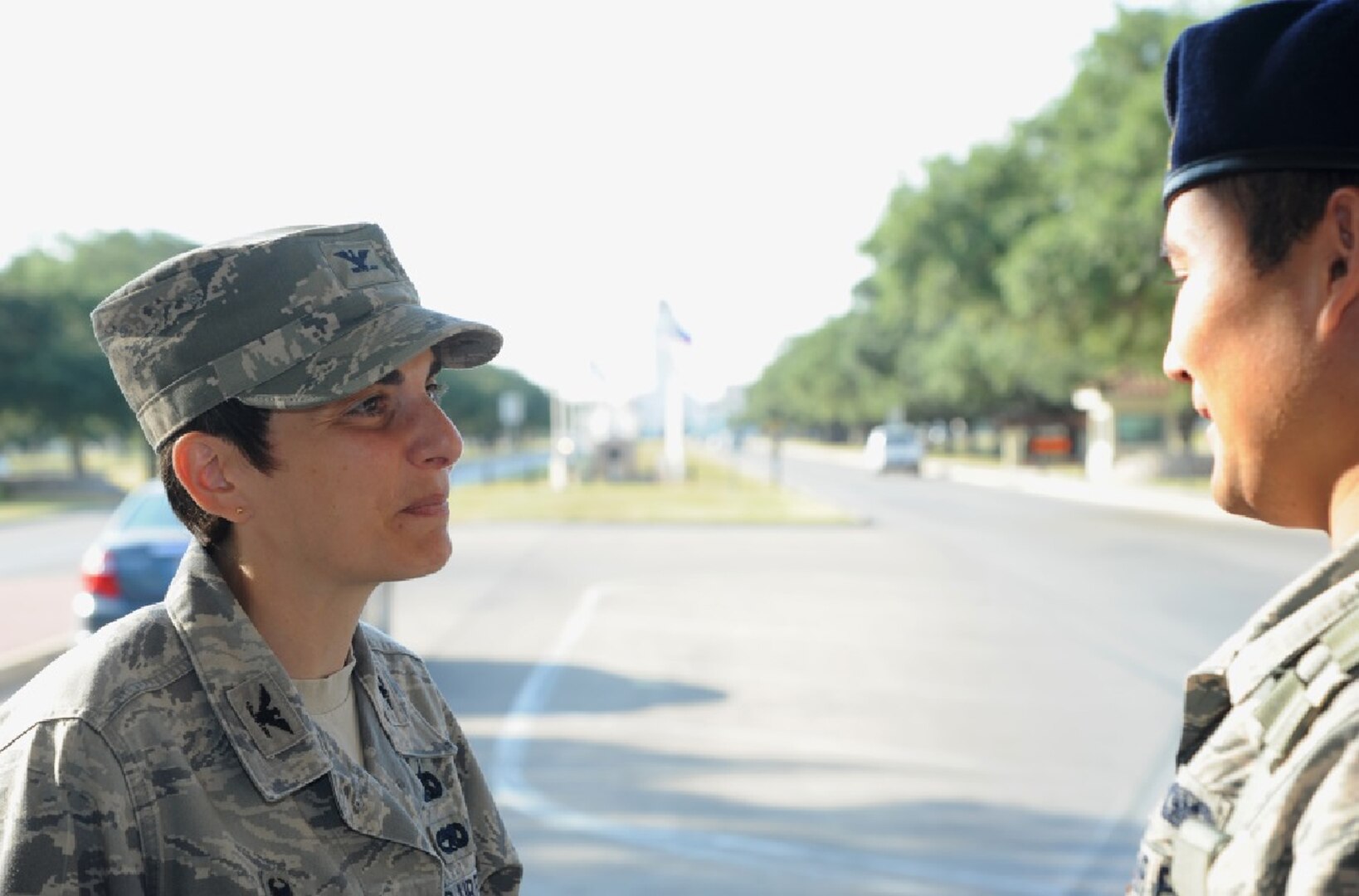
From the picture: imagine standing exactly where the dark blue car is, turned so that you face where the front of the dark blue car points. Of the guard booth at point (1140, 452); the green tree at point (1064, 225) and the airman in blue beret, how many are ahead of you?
2

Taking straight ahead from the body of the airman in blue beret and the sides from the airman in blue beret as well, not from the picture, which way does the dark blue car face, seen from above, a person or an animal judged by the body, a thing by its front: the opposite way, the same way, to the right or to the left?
to the right

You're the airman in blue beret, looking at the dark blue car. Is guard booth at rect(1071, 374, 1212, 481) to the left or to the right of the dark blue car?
right

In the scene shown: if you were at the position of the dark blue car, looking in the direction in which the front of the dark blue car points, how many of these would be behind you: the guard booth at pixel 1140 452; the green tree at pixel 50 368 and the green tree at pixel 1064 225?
0

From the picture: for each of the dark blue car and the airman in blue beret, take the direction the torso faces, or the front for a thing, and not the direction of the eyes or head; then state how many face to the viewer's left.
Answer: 1

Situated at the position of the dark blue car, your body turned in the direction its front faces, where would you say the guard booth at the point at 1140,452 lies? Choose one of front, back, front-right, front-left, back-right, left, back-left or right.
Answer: front

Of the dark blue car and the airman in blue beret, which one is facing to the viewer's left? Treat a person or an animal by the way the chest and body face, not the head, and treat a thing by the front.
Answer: the airman in blue beret

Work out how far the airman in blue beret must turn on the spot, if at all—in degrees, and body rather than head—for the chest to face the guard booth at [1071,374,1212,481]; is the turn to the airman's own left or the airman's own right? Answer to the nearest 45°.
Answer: approximately 90° to the airman's own right

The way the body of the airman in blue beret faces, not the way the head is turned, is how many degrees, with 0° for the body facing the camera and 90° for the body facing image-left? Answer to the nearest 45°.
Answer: approximately 90°

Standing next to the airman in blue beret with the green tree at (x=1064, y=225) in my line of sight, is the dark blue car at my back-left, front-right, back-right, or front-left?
front-left

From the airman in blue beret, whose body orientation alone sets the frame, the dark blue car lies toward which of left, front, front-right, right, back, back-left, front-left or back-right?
front-right

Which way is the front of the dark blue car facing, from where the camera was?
facing away from the viewer and to the right of the viewer

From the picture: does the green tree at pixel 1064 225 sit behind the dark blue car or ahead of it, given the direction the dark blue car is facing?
ahead

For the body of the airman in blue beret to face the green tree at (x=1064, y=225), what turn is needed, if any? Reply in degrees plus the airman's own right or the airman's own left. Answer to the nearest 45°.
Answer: approximately 90° to the airman's own right

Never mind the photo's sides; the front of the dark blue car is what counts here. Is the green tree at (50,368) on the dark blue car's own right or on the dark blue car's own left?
on the dark blue car's own left

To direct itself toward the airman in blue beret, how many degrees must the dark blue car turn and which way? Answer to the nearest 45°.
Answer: approximately 135° to its right

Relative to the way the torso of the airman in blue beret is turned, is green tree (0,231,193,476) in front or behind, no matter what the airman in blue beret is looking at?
in front
